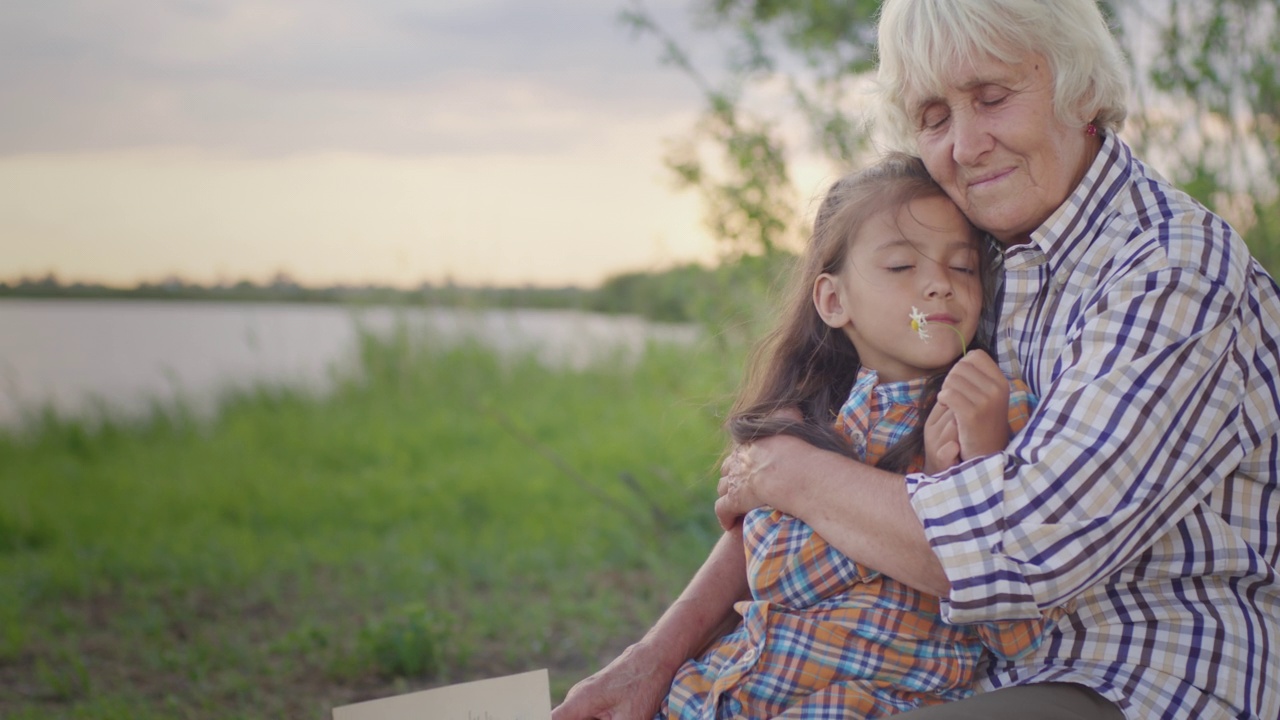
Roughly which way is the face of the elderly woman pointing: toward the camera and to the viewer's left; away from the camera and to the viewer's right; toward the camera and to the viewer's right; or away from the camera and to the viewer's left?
toward the camera and to the viewer's left

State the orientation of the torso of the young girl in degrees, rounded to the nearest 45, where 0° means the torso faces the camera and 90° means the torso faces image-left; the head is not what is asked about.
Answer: approximately 315°

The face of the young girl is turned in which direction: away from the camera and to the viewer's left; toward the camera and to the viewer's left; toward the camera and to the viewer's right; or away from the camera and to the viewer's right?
toward the camera and to the viewer's right
